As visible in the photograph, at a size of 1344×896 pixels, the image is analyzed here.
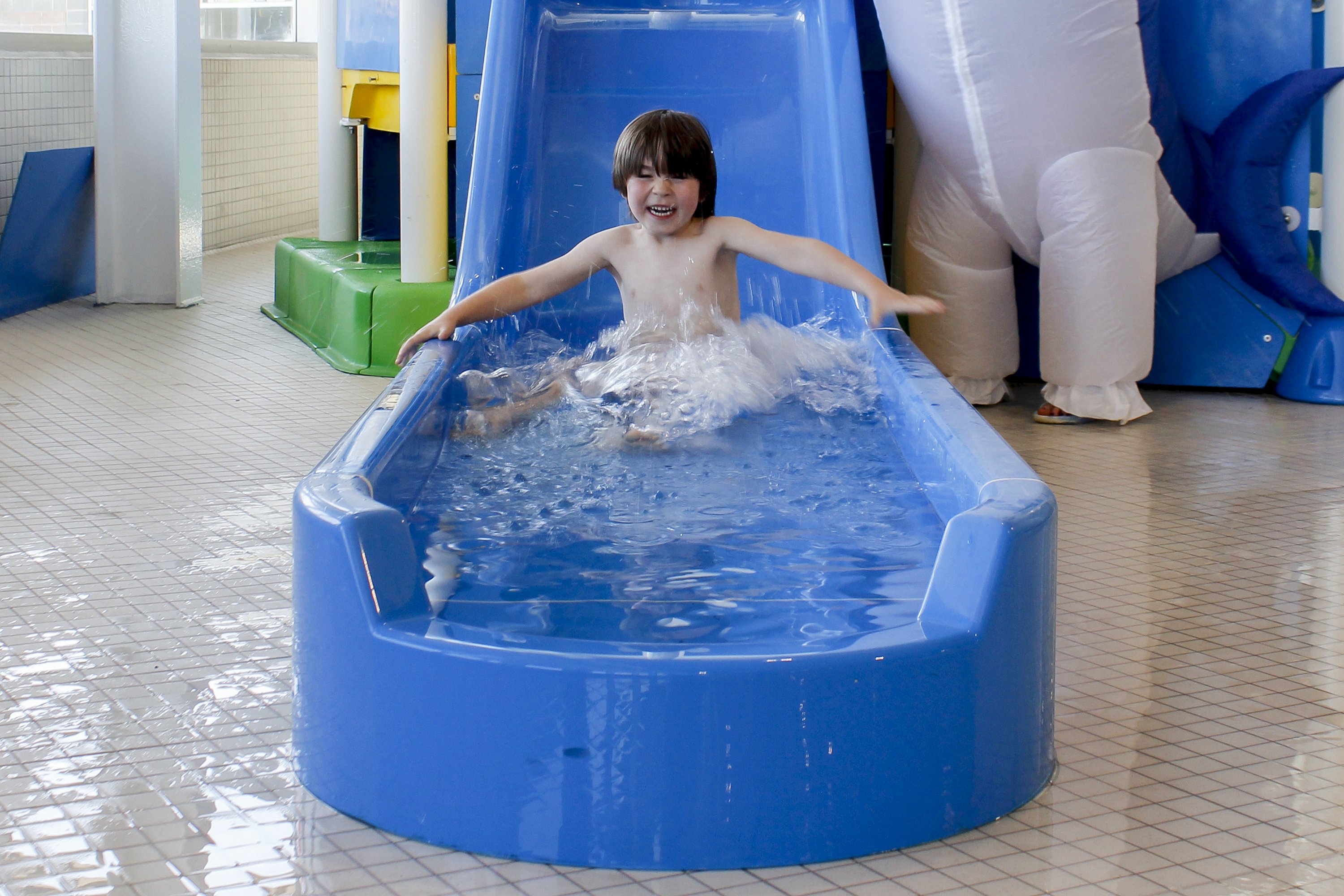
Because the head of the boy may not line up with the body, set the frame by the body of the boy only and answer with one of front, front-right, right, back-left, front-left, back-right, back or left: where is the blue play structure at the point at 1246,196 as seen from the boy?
back-left

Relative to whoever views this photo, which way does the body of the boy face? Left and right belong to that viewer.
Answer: facing the viewer

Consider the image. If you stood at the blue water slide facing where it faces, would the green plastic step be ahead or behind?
behind

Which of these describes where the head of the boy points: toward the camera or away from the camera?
toward the camera

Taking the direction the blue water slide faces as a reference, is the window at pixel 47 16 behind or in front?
behind

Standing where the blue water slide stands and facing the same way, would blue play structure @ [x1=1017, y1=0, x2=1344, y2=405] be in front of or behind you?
behind

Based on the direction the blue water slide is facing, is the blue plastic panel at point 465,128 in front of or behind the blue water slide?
behind

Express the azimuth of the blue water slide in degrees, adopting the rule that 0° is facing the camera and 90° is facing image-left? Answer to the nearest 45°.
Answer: approximately 0°

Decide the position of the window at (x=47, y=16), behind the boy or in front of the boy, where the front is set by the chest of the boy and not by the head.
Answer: behind
